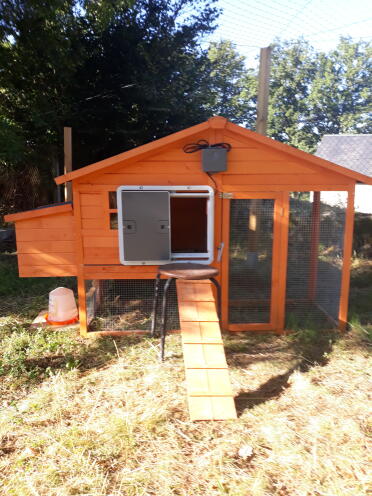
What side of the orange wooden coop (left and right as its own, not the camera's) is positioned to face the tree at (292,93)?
back

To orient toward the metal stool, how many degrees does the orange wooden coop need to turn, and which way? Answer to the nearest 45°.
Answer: approximately 45° to its right

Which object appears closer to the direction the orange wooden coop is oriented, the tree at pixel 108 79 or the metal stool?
the metal stool

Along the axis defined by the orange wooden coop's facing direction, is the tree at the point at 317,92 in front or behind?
behind

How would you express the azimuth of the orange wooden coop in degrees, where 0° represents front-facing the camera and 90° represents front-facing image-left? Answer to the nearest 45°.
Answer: approximately 0°

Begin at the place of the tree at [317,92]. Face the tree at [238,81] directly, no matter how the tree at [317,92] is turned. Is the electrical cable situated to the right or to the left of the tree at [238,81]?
left

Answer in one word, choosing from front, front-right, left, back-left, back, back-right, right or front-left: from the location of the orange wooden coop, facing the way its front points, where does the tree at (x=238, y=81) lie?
back
